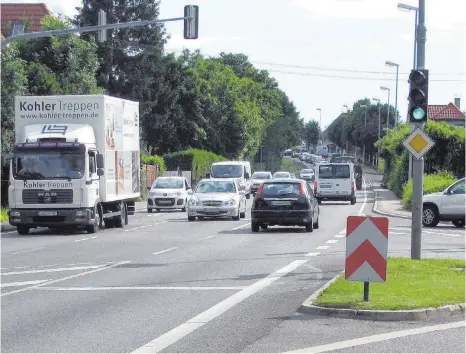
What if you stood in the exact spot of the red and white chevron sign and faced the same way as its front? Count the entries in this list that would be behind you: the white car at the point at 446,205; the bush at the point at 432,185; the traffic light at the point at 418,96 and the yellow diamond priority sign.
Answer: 4

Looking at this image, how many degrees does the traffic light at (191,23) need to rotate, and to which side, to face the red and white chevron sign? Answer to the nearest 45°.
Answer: approximately 180°

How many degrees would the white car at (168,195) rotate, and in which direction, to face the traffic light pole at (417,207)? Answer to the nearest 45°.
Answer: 0° — it already faces it

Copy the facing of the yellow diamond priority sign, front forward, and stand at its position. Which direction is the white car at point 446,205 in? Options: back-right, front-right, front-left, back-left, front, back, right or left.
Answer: back

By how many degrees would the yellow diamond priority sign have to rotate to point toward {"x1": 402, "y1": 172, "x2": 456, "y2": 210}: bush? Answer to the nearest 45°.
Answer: approximately 180°

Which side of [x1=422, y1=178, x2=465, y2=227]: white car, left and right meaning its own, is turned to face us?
left

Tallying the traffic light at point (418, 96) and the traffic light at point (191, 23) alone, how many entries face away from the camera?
1

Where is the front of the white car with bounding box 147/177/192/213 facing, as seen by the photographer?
facing the viewer

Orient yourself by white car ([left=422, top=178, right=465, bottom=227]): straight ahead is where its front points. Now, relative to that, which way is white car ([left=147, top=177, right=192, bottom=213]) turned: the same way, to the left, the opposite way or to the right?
to the left

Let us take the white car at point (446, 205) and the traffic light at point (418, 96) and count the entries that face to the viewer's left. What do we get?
1

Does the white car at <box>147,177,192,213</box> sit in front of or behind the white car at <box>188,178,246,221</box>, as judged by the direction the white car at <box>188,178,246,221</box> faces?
behind

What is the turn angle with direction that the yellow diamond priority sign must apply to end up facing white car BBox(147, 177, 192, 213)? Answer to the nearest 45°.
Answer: approximately 135° to its right

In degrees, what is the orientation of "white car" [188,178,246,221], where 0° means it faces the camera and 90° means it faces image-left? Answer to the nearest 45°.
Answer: approximately 0°
